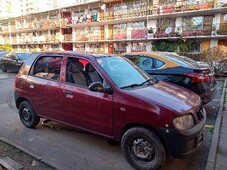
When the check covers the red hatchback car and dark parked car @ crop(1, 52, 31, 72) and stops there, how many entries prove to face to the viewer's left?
0

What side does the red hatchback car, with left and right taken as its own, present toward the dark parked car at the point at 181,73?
left

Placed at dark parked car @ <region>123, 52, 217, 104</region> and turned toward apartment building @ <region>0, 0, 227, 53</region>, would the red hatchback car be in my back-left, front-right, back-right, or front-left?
back-left

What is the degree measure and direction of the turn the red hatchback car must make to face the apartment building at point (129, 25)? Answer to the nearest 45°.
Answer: approximately 135° to its left

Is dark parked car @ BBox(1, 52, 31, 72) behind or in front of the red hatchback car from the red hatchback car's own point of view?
behind

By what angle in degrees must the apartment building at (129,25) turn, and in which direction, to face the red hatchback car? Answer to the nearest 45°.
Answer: approximately 45° to its left

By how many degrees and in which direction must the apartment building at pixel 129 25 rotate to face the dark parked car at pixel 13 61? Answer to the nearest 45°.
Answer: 0° — it already faces it

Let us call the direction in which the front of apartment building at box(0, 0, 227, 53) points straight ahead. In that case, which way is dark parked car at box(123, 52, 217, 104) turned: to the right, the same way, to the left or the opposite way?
to the right

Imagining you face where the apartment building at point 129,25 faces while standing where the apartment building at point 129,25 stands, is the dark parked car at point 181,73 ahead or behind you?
ahead

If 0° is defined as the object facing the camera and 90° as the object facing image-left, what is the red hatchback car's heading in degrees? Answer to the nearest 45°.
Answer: approximately 315°

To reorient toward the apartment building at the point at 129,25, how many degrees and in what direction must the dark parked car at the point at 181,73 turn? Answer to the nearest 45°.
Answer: approximately 45° to its right

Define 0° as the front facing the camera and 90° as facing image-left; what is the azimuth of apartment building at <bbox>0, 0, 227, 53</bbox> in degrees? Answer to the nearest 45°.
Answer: approximately 45°
